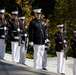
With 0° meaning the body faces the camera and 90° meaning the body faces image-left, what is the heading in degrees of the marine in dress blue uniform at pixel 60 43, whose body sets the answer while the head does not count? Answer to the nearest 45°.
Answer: approximately 315°

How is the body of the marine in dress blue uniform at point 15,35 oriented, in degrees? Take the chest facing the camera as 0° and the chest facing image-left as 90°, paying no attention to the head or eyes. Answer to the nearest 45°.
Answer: approximately 315°

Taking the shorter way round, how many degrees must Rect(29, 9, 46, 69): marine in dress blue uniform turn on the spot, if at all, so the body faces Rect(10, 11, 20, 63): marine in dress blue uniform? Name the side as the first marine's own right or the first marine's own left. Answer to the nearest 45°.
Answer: approximately 180°

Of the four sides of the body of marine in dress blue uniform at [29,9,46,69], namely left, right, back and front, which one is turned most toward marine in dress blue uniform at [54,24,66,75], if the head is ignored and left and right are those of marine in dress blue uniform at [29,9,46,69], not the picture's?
left

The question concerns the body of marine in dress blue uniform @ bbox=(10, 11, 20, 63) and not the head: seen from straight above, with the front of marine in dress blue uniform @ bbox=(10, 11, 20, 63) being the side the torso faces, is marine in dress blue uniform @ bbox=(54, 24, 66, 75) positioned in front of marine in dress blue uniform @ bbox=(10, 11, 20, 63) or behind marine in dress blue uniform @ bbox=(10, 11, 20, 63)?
in front

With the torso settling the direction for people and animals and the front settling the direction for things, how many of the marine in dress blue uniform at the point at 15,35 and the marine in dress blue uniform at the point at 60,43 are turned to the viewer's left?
0

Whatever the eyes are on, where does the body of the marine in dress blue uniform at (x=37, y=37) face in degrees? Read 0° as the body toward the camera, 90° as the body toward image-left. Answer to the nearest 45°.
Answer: approximately 315°

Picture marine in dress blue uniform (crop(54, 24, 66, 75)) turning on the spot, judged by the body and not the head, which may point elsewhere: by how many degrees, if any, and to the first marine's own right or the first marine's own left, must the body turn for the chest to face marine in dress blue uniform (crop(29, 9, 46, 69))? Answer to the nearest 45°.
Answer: approximately 90° to the first marine's own right
